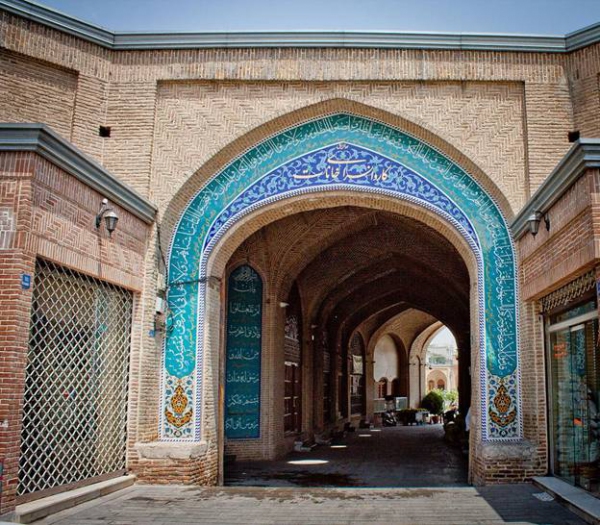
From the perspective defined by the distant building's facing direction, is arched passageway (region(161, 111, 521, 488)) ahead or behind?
ahead

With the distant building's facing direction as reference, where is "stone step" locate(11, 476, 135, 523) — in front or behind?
in front

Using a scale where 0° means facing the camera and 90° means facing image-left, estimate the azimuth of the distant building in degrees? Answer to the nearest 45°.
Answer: approximately 0°

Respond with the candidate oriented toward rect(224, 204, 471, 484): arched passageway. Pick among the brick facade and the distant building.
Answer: the distant building

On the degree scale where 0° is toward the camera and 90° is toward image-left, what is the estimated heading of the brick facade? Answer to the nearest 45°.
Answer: approximately 0°

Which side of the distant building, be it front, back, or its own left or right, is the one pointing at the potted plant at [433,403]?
front

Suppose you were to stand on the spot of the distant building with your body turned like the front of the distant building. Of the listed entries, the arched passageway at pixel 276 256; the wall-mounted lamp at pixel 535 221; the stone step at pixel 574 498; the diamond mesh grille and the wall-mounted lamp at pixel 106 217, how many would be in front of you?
5

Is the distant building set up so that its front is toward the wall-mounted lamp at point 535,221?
yes

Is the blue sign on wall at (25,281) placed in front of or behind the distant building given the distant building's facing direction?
in front

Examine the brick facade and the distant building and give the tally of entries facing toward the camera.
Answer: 2
